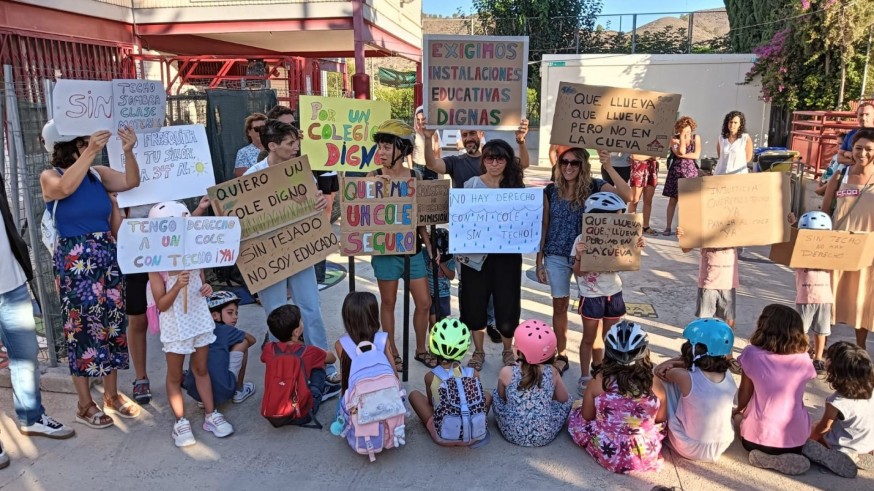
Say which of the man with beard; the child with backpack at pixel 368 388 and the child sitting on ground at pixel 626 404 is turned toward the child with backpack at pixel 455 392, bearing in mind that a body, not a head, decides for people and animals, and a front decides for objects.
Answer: the man with beard

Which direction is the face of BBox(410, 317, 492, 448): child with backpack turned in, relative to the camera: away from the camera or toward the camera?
away from the camera

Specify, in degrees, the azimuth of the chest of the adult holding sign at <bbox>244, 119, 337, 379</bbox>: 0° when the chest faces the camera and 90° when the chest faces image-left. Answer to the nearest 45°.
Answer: approximately 315°

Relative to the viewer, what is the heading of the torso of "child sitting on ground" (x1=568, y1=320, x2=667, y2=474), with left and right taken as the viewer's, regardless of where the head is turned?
facing away from the viewer

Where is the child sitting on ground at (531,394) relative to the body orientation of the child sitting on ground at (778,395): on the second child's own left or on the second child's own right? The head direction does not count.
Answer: on the second child's own left

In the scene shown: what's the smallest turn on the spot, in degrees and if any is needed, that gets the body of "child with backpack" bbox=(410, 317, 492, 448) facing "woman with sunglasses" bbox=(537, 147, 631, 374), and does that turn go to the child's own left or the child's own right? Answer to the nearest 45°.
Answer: approximately 45° to the child's own right

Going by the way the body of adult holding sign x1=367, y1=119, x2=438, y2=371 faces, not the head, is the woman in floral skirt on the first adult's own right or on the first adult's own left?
on the first adult's own right

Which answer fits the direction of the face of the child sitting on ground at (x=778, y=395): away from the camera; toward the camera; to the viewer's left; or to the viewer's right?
away from the camera

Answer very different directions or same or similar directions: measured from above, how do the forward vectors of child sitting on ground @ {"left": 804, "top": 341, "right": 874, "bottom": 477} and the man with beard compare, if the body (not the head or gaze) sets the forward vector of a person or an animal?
very different directions

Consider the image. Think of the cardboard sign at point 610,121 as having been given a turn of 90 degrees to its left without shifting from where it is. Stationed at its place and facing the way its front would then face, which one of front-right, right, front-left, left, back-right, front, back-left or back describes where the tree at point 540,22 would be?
left

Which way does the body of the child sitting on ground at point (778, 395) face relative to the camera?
away from the camera

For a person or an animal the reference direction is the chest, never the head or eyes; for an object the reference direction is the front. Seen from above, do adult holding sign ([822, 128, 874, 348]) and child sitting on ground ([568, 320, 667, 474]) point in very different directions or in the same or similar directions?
very different directions
